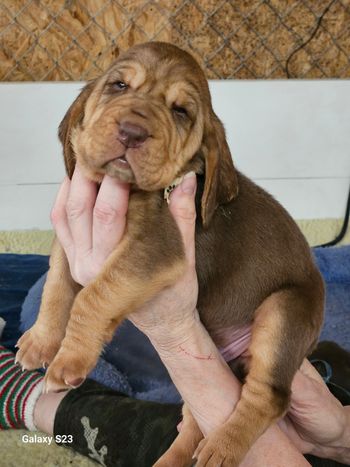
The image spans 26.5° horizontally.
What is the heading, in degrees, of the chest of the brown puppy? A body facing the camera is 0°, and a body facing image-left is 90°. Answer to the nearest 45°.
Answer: approximately 45°

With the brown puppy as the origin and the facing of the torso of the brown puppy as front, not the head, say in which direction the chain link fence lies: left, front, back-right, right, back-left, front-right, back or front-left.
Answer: back-right

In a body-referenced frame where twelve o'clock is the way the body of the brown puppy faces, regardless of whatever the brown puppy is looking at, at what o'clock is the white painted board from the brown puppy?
The white painted board is roughly at 5 o'clock from the brown puppy.
